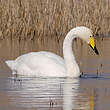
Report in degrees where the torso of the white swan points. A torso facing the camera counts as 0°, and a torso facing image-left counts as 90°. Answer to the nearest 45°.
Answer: approximately 270°
